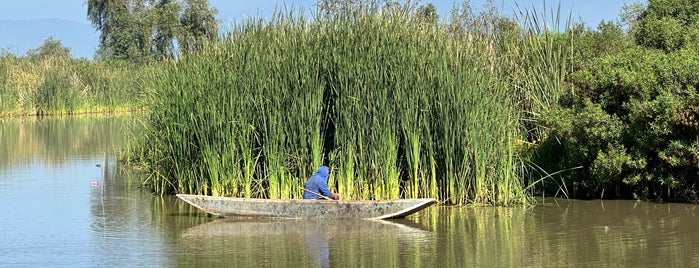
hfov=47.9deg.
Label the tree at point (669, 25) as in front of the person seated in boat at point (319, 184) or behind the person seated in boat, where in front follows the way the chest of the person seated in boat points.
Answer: in front

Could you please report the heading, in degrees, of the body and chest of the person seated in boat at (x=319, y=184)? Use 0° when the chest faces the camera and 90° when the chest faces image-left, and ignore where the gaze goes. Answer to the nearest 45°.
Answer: approximately 270°
